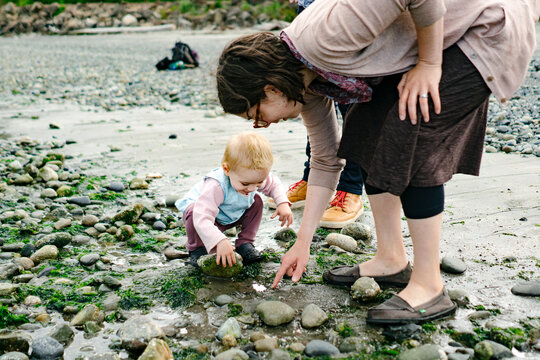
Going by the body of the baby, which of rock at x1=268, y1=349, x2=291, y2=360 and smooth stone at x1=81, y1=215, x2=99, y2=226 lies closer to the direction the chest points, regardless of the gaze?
the rock

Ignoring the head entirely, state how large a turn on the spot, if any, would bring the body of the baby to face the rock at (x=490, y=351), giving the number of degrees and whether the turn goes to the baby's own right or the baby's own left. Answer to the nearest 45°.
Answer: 0° — they already face it

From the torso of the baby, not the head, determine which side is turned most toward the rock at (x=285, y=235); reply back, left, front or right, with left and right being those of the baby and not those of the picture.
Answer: left

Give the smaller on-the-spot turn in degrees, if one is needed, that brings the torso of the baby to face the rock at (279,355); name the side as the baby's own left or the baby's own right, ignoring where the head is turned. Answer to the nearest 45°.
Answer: approximately 45° to the baby's own right

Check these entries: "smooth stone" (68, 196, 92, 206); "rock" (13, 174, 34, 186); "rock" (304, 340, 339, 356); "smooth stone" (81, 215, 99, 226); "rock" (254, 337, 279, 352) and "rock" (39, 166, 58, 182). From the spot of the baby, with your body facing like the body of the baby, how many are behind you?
4

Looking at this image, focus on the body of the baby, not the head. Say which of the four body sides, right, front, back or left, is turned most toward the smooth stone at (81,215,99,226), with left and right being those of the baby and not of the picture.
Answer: back

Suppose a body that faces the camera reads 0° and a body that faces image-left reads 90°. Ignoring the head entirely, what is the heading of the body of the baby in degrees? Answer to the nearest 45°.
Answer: approximately 315°

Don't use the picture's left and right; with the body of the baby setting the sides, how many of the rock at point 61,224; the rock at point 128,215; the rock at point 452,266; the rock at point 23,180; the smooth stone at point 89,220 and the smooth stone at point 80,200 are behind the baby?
5

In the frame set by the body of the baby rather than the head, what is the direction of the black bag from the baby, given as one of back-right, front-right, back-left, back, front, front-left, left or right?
back-left

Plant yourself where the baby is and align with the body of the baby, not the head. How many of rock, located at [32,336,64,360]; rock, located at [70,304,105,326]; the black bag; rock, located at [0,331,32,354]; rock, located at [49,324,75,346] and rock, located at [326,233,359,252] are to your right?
4

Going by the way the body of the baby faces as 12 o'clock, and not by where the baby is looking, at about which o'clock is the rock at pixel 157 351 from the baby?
The rock is roughly at 2 o'clock from the baby.

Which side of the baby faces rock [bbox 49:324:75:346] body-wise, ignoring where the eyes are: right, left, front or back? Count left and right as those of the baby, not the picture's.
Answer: right
